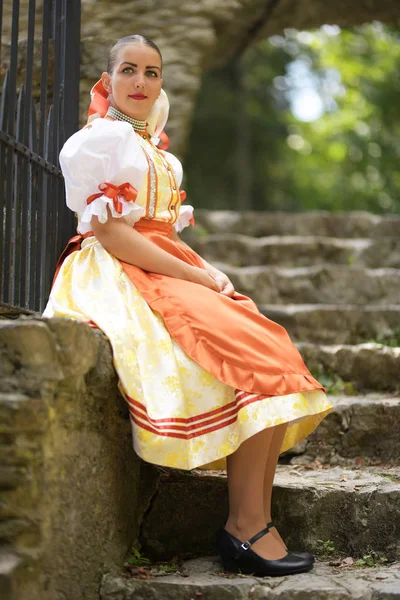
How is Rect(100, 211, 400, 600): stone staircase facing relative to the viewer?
toward the camera

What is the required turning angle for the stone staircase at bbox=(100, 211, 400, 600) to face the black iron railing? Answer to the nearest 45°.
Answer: approximately 45° to its right
